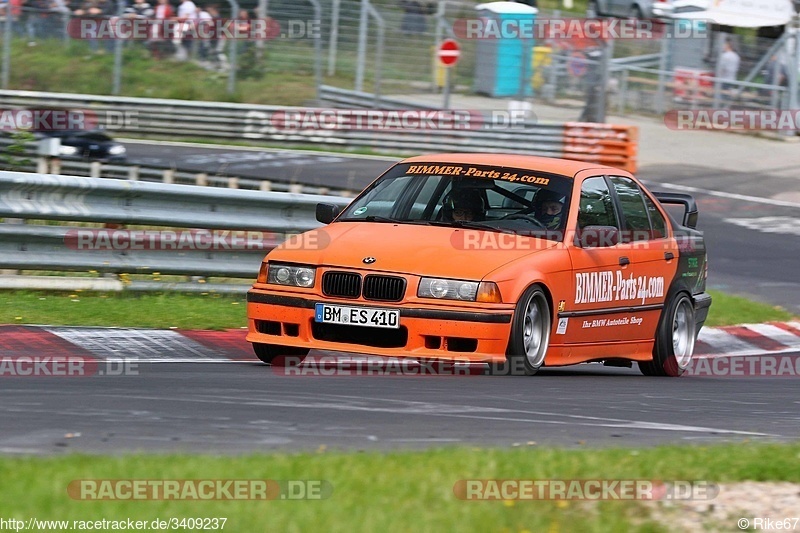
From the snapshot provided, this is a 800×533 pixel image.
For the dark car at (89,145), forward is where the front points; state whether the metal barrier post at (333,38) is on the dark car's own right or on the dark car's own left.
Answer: on the dark car's own left

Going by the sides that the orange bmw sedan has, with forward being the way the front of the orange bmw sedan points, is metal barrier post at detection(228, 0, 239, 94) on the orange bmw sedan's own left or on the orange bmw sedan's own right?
on the orange bmw sedan's own right

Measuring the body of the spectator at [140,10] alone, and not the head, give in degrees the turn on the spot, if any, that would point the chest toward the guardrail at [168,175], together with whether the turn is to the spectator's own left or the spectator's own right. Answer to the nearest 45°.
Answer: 0° — they already face it

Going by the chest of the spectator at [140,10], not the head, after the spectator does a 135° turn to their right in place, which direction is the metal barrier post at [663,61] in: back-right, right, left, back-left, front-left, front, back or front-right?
back-right

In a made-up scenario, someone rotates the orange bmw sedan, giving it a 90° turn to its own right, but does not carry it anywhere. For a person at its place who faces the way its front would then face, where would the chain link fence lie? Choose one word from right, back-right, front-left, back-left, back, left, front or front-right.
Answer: front-right

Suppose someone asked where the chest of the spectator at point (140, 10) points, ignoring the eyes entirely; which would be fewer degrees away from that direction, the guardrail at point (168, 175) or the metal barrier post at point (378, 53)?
the guardrail

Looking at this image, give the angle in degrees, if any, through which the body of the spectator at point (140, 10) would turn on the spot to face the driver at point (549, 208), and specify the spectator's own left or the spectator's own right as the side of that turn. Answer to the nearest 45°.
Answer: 0° — they already face them

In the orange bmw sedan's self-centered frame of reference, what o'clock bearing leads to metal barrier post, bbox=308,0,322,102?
The metal barrier post is roughly at 4 o'clock from the orange bmw sedan.

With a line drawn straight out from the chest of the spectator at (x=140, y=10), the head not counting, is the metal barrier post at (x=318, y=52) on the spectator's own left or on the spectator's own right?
on the spectator's own left

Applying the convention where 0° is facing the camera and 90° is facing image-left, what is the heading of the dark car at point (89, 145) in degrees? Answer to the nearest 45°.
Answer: approximately 315°

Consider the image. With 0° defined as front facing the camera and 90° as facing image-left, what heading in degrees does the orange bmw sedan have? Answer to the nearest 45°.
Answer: approximately 45°
